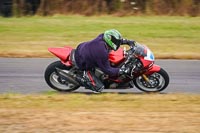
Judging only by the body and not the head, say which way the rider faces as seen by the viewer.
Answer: to the viewer's right

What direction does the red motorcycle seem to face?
to the viewer's right
